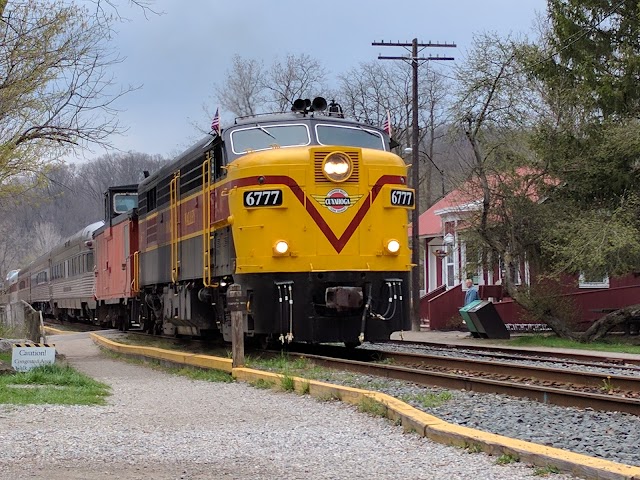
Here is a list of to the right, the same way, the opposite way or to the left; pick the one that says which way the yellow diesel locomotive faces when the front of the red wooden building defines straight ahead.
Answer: to the left

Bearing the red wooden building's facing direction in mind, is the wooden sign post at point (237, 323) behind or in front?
in front

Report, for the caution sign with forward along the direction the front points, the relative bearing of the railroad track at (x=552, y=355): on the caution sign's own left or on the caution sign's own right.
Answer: on the caution sign's own left

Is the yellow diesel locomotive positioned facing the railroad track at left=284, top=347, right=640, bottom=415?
yes

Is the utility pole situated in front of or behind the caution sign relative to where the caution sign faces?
behind

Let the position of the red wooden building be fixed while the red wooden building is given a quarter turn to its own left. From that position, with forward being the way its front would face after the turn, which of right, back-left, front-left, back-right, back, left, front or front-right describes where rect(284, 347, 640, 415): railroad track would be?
front-right

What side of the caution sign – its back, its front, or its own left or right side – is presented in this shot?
front

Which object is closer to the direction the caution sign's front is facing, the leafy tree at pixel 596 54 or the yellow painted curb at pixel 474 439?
the yellow painted curb

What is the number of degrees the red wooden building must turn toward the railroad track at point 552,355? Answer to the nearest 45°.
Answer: approximately 45° to its left

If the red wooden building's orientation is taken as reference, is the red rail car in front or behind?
in front

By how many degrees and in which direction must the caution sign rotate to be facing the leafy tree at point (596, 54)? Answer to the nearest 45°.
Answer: approximately 135° to its left

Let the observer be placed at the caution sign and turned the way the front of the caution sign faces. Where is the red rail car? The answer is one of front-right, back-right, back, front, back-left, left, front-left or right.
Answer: back
